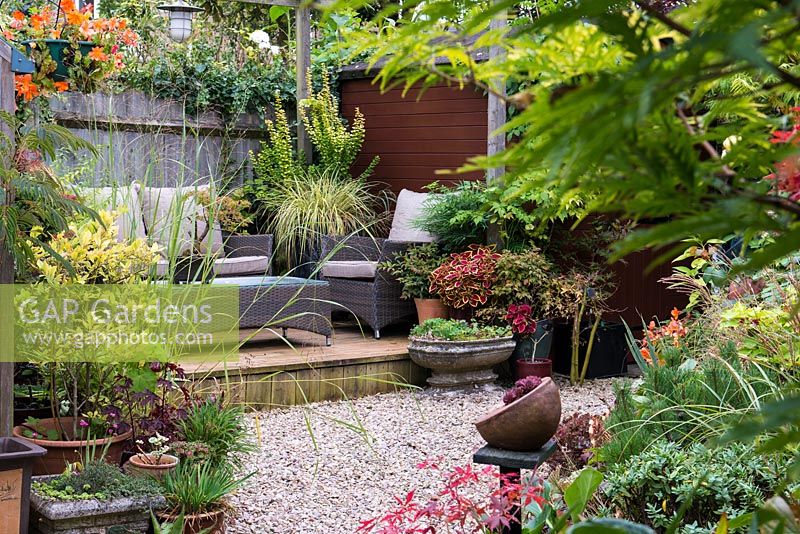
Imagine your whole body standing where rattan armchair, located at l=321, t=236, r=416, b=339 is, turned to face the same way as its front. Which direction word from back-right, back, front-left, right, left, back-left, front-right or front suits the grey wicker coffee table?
front

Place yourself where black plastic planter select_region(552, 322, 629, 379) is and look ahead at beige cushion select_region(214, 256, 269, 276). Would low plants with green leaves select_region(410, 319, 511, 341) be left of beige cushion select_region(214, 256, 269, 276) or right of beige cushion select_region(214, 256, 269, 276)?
left

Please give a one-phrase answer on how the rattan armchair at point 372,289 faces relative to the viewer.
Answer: facing the viewer and to the left of the viewer

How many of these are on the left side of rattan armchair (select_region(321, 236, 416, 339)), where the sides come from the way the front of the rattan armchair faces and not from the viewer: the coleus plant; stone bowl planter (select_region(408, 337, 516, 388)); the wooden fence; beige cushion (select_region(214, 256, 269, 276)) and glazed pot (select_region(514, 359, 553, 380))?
3

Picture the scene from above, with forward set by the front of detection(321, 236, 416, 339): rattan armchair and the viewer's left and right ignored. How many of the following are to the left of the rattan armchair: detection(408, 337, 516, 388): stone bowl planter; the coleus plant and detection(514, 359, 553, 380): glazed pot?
3

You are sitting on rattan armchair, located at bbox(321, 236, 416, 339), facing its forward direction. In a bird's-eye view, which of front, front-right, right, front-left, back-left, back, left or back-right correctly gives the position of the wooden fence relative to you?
right

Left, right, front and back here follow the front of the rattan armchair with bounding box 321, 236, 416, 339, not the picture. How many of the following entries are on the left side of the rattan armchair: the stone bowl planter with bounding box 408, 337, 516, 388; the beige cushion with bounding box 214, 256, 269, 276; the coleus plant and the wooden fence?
2

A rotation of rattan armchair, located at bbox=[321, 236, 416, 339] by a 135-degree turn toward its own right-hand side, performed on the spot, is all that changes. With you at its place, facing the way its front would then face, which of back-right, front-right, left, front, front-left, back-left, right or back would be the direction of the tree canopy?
back

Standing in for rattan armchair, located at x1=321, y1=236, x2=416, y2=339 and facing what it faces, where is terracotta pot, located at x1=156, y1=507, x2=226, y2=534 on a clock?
The terracotta pot is roughly at 11 o'clock from the rattan armchair.

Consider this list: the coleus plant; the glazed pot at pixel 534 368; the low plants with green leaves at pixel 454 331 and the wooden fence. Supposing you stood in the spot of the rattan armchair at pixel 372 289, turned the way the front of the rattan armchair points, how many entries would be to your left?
3

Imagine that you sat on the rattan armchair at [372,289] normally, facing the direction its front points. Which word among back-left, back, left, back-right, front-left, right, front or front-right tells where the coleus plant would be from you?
left

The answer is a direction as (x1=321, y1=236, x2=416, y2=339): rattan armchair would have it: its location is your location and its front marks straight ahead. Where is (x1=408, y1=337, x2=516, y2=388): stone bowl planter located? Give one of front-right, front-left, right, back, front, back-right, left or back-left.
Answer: left

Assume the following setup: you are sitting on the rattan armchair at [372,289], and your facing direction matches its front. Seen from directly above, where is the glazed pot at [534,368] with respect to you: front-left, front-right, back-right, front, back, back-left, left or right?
left

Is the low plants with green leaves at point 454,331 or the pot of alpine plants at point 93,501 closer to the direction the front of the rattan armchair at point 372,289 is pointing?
the pot of alpine plants

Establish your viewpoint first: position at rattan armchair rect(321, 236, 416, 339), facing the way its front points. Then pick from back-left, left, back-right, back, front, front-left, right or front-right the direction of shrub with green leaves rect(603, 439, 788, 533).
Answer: front-left
